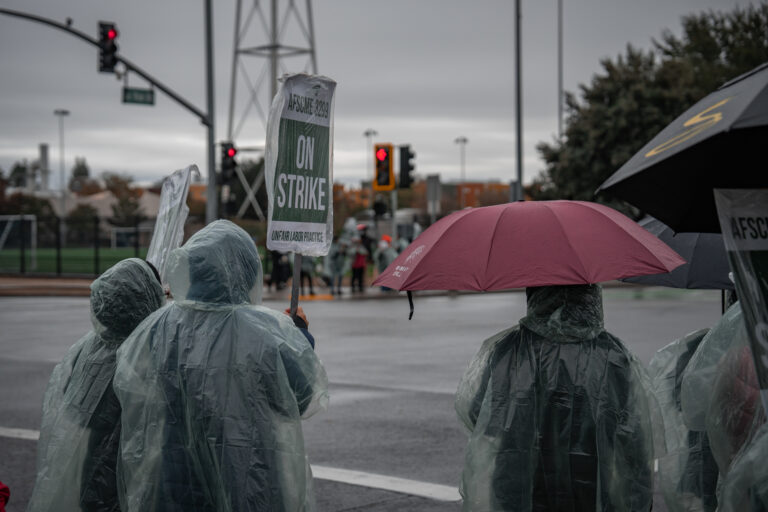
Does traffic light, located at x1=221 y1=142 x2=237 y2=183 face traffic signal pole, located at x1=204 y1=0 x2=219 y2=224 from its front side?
no

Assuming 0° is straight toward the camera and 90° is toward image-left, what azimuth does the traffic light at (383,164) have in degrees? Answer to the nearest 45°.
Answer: approximately 0°

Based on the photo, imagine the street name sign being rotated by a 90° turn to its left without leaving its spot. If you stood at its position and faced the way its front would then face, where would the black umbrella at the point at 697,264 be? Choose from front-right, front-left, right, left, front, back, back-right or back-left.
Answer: right

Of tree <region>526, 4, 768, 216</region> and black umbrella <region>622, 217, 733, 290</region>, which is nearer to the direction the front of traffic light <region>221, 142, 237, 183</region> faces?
the black umbrella

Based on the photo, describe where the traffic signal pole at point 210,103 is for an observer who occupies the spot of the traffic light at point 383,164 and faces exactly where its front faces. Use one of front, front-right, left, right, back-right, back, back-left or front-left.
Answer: right

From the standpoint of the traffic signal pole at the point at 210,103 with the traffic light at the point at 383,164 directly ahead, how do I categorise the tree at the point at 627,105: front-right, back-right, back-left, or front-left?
front-left

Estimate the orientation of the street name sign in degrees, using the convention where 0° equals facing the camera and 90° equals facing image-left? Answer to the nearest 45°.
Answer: approximately 0°

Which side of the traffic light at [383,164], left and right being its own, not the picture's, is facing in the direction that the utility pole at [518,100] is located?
left

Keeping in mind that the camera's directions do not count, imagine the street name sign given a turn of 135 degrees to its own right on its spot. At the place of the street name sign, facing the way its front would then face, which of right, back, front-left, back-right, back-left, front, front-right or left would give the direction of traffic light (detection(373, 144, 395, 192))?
back-right

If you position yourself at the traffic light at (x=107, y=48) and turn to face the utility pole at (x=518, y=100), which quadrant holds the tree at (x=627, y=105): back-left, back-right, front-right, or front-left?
front-left

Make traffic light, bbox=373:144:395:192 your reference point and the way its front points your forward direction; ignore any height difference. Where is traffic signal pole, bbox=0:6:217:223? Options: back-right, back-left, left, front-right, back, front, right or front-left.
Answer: right

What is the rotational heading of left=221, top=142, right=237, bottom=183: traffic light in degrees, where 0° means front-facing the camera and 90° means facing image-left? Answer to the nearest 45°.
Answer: approximately 315°
